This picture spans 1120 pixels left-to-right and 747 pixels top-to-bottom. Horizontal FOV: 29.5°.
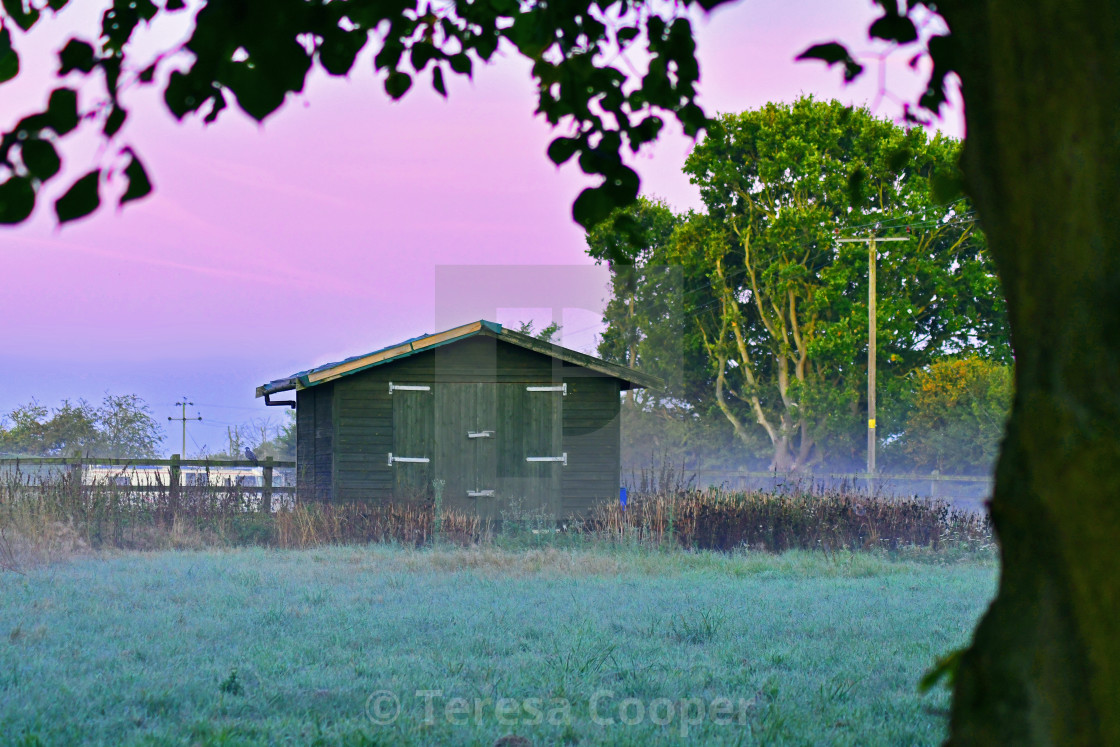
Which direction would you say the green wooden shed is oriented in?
toward the camera

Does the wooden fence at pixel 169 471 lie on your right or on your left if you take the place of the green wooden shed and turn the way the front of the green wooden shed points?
on your right

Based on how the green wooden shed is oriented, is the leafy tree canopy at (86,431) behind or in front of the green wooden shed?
behind

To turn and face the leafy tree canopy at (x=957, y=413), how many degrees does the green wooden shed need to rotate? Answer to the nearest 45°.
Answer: approximately 135° to its left

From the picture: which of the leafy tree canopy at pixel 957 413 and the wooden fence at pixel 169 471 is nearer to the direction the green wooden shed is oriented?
the wooden fence

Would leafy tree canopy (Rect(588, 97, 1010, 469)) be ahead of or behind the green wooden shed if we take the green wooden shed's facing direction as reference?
behind

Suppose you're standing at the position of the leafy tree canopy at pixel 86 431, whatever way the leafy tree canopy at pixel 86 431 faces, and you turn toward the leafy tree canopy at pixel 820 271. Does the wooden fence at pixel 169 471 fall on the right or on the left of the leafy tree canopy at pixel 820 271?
right

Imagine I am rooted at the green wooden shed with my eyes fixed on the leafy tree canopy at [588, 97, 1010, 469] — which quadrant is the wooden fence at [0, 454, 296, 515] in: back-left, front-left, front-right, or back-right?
back-left
